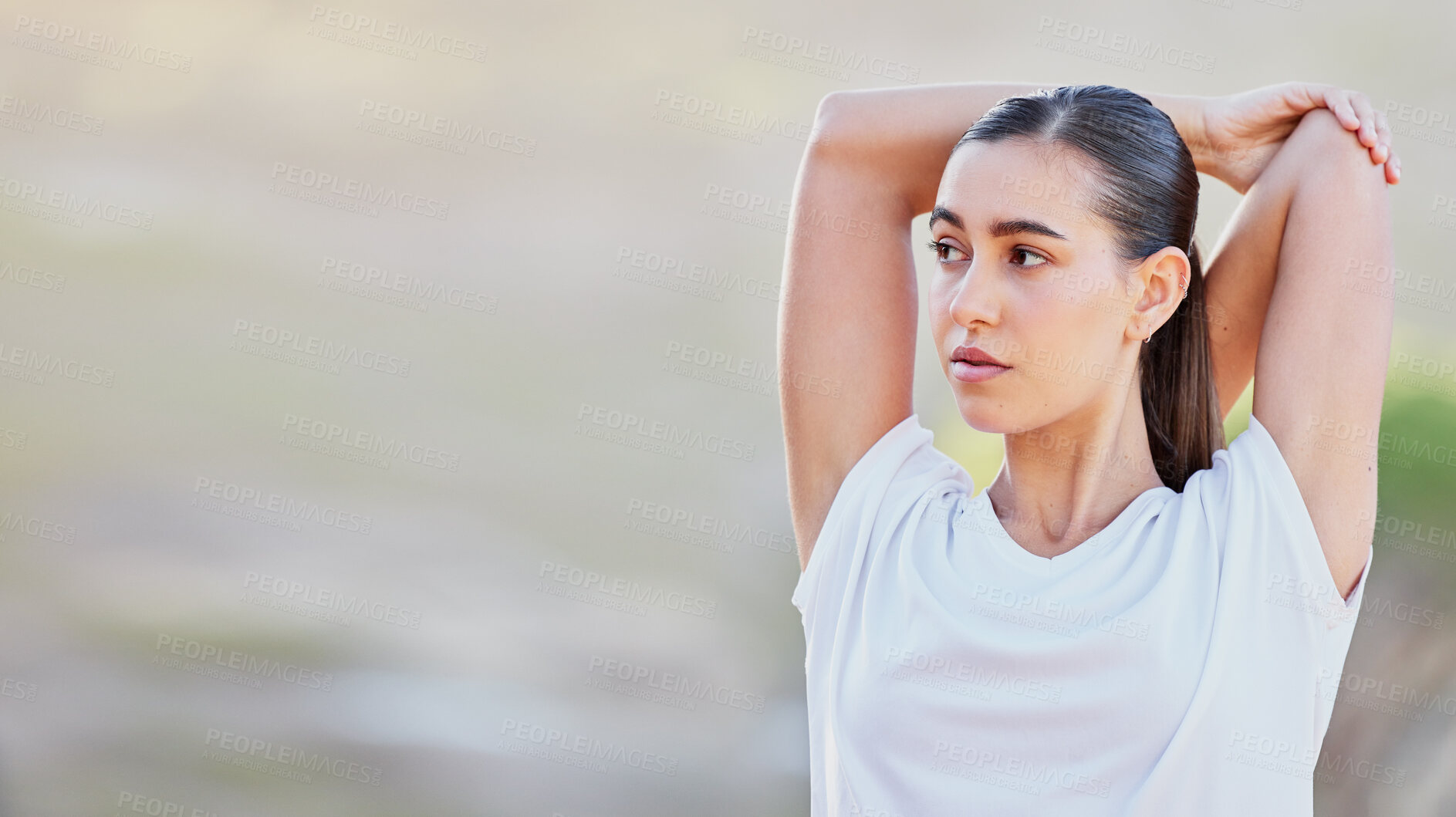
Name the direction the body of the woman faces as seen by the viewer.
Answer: toward the camera

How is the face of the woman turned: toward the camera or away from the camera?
toward the camera
